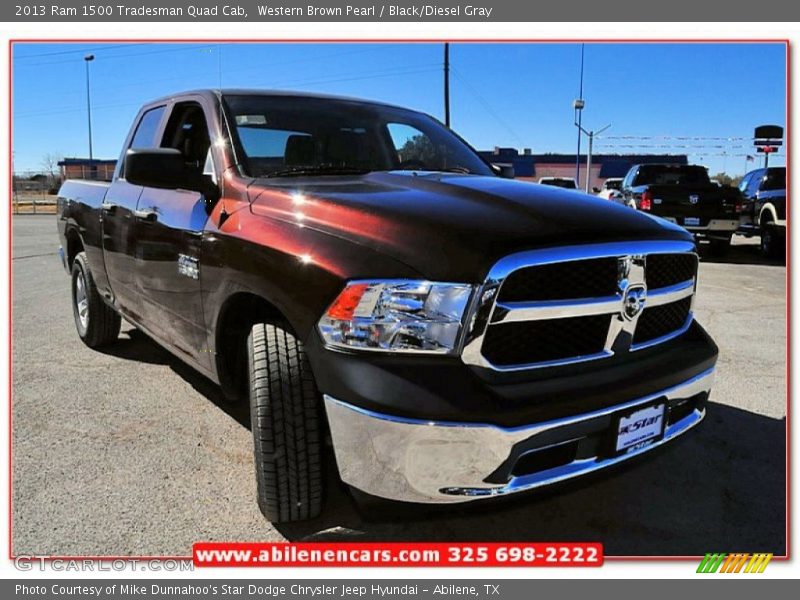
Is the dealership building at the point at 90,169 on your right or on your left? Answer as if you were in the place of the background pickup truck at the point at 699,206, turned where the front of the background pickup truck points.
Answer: on your left

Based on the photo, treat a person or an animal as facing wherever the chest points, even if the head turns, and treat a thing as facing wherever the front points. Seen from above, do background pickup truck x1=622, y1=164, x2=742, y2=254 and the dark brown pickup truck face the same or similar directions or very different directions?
very different directions

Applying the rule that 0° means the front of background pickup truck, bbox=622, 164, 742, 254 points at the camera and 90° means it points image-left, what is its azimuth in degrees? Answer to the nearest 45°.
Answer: approximately 135°

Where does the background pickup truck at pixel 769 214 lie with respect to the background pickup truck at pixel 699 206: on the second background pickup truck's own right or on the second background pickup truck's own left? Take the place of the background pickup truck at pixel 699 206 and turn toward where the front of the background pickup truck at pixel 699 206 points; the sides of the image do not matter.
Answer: on the second background pickup truck's own right

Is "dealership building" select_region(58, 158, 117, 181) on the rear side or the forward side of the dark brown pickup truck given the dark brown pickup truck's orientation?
on the rear side

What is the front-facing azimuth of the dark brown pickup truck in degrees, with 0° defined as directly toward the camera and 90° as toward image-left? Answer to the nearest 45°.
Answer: approximately 315°
